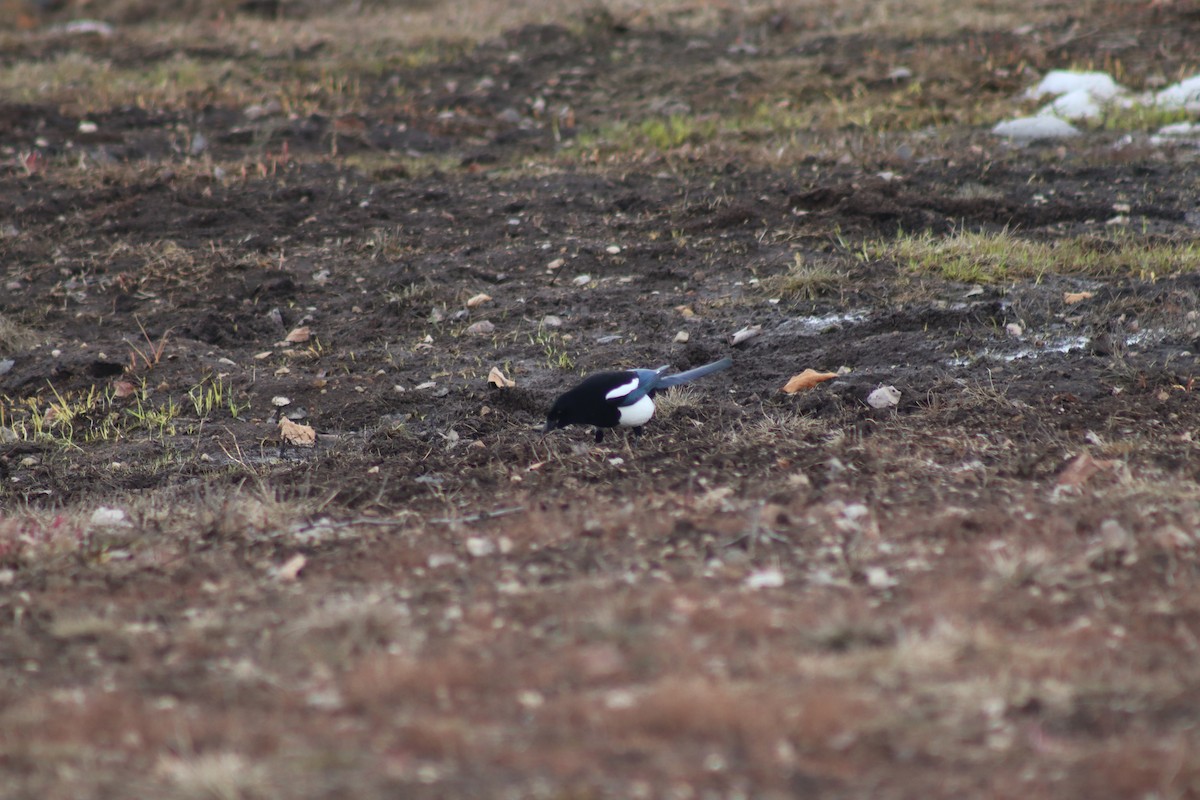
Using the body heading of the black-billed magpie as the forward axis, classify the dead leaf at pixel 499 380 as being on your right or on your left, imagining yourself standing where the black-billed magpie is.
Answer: on your right

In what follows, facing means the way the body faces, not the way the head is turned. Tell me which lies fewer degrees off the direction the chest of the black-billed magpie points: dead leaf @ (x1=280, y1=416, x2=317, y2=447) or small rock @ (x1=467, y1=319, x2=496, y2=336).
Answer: the dead leaf

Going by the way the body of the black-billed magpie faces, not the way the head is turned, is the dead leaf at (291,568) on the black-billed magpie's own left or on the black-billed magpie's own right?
on the black-billed magpie's own left

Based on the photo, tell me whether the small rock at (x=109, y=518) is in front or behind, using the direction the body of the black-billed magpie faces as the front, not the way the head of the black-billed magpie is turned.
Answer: in front

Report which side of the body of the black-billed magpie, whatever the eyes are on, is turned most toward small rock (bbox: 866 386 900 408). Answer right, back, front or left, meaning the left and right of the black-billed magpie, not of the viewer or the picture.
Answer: back

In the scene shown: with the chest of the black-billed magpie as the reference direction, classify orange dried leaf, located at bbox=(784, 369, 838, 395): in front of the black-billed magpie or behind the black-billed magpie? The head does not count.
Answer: behind

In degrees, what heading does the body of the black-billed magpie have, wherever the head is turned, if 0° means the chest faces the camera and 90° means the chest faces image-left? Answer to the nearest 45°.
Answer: approximately 90°

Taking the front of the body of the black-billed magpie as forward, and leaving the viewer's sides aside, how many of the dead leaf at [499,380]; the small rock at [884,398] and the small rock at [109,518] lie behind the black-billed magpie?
1
